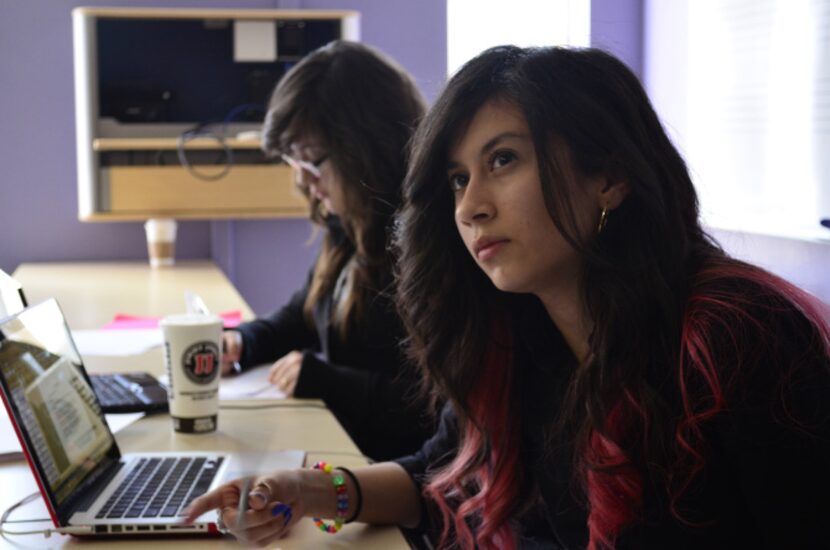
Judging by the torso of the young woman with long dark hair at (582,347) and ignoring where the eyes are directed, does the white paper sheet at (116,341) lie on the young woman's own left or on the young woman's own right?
on the young woman's own right

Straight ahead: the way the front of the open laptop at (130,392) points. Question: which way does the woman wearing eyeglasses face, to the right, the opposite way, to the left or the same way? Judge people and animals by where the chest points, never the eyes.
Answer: the opposite way

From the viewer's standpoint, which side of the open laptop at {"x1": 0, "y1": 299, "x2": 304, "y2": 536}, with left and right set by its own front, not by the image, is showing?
right

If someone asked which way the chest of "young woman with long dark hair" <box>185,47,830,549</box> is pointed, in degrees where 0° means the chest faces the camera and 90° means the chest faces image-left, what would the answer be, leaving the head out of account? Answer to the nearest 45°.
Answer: approximately 45°

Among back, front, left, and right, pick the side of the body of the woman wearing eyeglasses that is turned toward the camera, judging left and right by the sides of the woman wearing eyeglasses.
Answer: left

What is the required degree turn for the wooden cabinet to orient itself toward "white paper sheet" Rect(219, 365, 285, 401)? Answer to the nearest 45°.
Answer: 0° — it already faces it

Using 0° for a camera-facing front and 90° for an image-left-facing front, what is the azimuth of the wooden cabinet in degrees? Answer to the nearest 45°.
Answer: approximately 0°

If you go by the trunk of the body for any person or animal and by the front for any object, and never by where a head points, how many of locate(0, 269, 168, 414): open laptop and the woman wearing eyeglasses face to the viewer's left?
1

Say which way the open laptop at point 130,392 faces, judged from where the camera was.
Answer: facing to the right of the viewer

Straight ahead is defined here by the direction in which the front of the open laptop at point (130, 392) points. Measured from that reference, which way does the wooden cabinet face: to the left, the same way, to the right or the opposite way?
to the right
